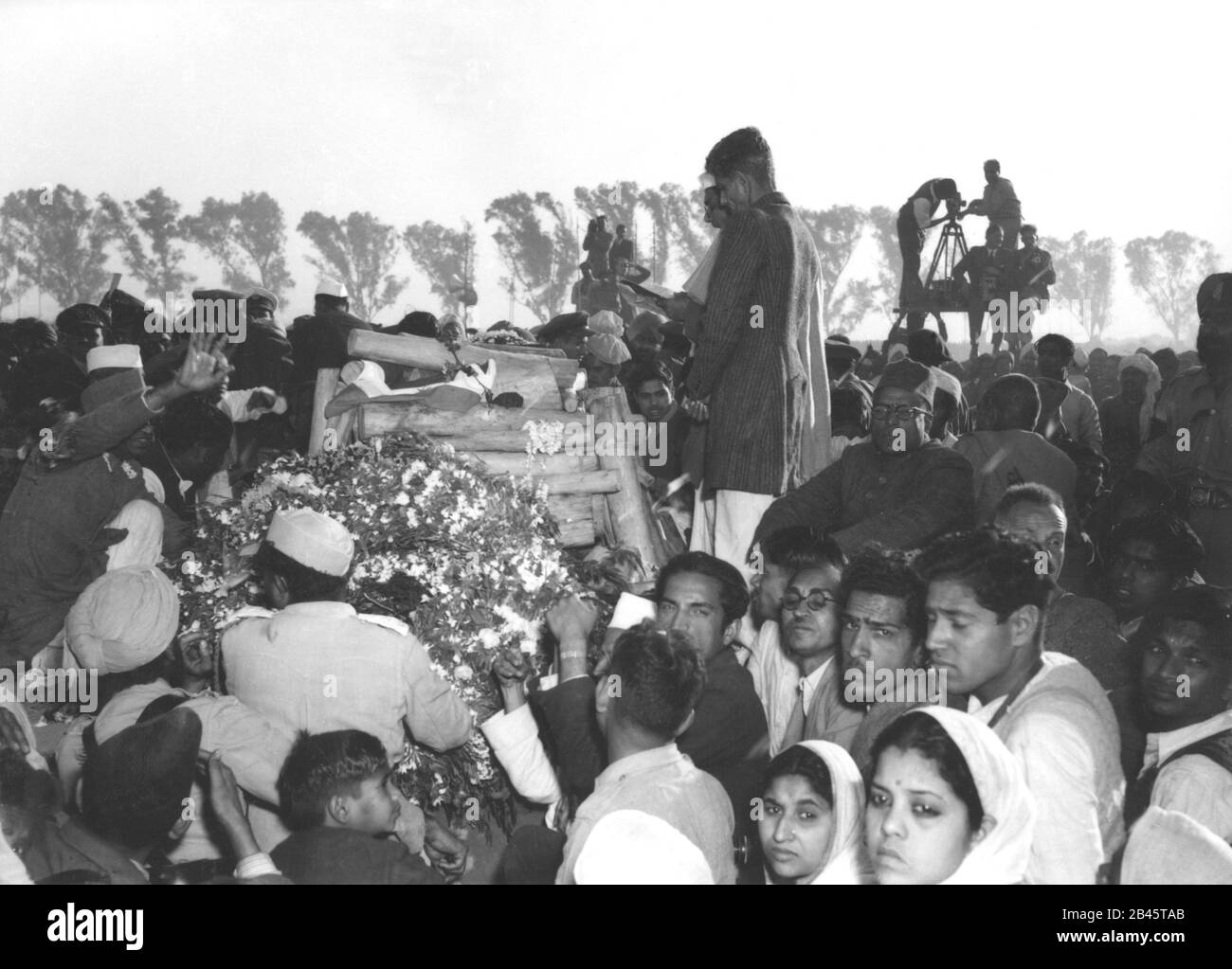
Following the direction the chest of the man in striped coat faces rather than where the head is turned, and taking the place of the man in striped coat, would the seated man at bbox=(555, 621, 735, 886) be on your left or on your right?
on your left

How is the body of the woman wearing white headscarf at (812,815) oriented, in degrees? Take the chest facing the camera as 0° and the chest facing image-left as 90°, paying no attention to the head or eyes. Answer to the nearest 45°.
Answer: approximately 45°

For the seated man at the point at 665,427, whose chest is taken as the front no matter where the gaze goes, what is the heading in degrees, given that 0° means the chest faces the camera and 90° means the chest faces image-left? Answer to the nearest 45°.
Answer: approximately 45°

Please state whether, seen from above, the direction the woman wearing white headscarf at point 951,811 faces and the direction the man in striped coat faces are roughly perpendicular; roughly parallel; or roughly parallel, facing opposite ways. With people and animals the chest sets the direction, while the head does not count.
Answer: roughly perpendicular

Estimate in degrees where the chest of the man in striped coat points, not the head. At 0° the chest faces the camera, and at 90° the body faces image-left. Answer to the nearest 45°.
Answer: approximately 135°

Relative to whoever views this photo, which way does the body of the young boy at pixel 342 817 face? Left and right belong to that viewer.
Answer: facing away from the viewer and to the right of the viewer

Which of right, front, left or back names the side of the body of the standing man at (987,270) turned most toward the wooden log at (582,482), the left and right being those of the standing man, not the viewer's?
front

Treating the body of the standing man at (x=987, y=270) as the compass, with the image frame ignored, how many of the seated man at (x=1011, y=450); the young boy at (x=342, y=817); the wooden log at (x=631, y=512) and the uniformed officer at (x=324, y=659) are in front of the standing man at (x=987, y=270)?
4
